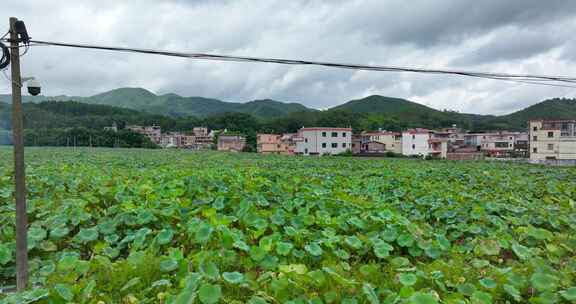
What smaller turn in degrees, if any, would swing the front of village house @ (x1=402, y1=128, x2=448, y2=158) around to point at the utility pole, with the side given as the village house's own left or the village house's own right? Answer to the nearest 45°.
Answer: approximately 45° to the village house's own right

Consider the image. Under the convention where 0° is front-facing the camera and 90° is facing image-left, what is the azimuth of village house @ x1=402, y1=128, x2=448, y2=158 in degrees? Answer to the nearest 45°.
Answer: approximately 315°

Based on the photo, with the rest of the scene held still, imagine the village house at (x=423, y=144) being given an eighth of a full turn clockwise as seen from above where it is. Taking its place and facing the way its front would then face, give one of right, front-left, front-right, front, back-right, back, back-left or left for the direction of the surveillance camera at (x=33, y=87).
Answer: front
